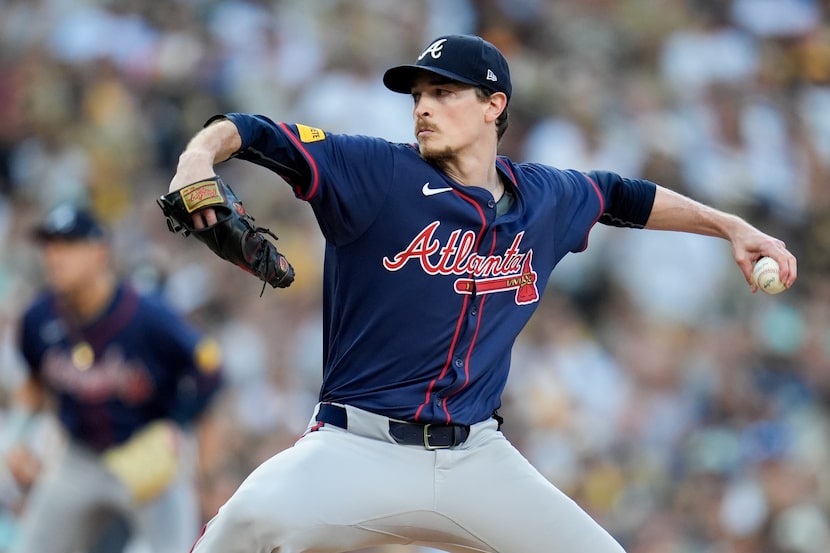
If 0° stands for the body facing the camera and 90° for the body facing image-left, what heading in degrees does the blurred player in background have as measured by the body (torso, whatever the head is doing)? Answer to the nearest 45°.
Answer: approximately 45°
